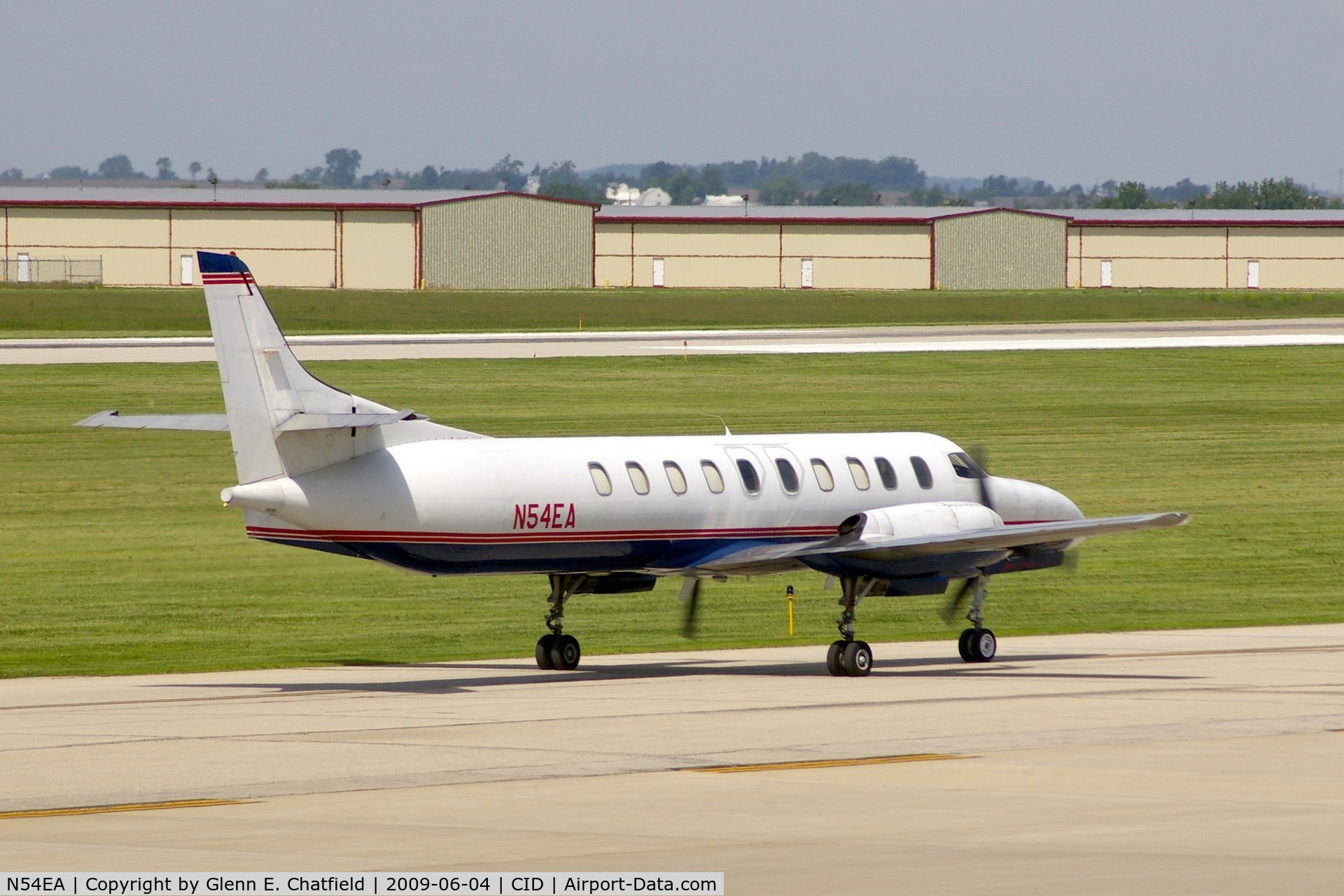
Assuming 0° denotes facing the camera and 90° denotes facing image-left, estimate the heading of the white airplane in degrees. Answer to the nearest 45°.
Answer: approximately 225°
